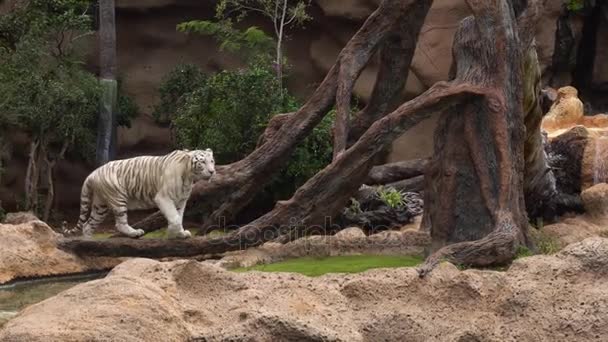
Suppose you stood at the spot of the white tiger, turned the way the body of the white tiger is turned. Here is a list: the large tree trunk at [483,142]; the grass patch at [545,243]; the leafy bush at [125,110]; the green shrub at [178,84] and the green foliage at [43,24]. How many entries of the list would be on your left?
3

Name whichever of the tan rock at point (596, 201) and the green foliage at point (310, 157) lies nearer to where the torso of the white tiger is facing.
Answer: the tan rock

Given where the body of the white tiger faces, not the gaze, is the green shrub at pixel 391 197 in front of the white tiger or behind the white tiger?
in front

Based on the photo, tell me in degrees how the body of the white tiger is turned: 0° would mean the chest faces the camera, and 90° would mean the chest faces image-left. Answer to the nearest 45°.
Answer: approximately 270°

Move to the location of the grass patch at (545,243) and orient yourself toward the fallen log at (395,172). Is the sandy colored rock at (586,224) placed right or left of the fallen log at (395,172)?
right

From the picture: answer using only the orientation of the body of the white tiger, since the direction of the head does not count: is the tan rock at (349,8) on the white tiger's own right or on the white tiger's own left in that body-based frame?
on the white tiger's own left

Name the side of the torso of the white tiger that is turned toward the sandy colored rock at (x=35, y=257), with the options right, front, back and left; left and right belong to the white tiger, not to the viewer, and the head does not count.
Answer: back

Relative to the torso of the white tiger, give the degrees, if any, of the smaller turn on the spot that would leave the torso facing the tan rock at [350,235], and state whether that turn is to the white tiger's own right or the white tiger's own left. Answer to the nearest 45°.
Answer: approximately 45° to the white tiger's own right

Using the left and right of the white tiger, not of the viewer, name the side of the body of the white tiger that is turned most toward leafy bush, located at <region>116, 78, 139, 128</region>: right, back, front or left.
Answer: left

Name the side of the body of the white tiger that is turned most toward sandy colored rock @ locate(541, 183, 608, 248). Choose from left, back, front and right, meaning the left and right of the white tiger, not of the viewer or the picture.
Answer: front

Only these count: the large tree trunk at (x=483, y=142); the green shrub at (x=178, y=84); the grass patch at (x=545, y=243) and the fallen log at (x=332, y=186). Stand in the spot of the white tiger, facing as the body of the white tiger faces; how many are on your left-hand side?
1

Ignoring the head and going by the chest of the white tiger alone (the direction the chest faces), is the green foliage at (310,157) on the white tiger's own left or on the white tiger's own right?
on the white tiger's own left

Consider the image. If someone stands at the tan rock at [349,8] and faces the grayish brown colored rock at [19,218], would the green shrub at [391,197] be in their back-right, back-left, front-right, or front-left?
front-left

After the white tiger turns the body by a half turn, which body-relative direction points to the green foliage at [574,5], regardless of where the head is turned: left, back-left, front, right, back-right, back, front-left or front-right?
back-right
